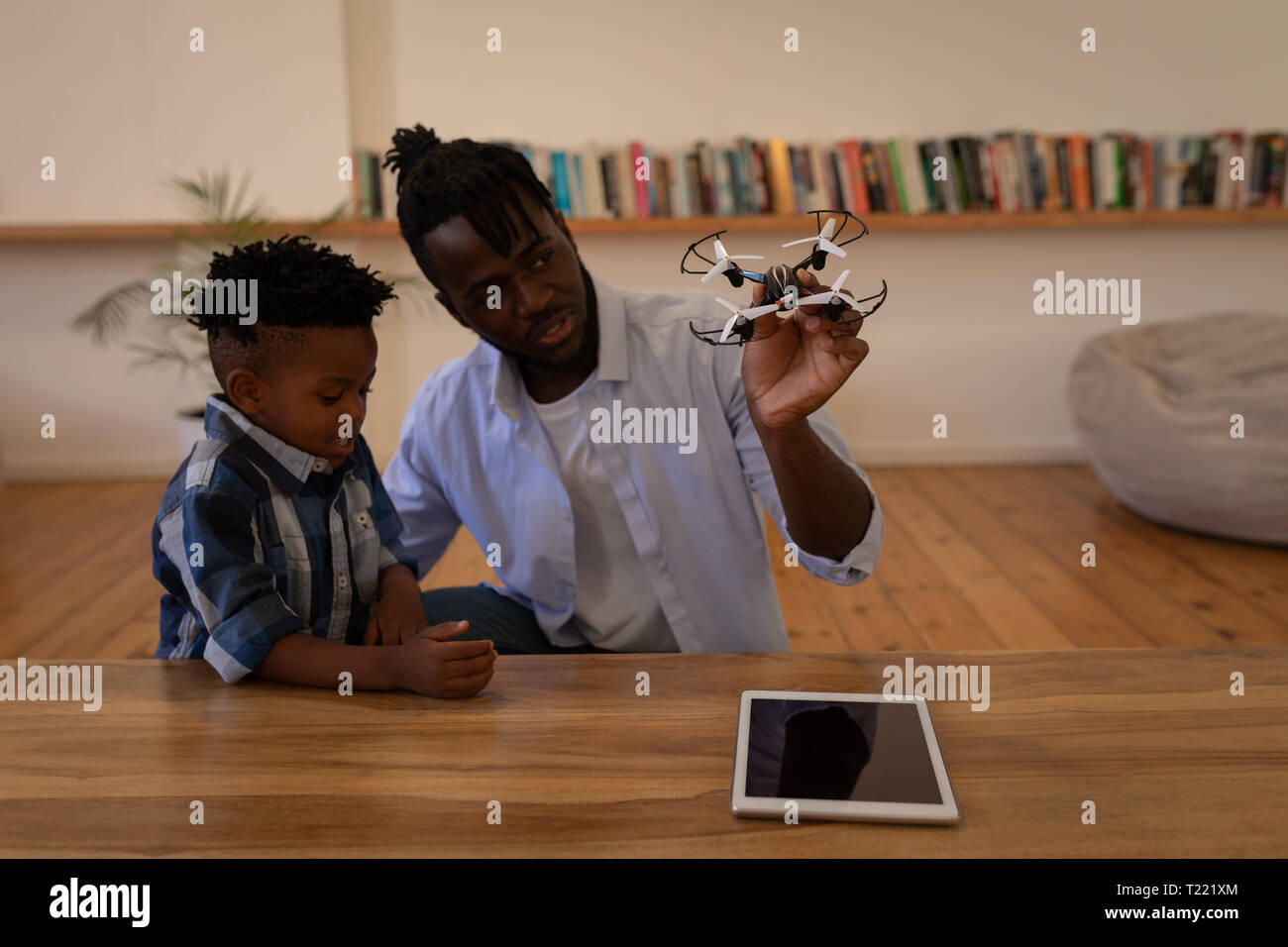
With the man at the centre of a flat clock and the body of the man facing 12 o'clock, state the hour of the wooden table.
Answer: The wooden table is roughly at 12 o'clock from the man.

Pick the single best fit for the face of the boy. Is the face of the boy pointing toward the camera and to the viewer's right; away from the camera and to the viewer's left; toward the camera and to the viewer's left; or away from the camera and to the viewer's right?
toward the camera and to the viewer's right

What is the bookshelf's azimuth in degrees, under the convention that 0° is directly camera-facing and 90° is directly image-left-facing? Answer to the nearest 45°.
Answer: approximately 0°

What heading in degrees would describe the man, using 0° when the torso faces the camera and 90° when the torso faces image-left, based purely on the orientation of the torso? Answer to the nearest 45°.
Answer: approximately 0°

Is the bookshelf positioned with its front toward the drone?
yes

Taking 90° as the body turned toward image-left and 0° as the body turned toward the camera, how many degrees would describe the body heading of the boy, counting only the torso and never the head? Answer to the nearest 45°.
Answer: approximately 315°

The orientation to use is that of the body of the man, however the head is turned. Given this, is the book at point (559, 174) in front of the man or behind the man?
behind

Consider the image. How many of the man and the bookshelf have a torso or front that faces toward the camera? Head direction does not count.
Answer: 2
